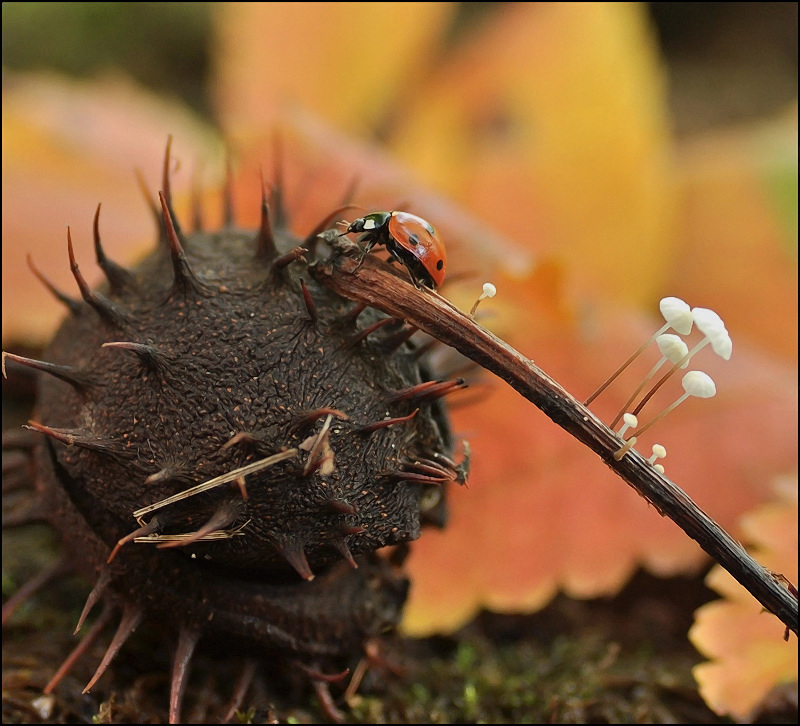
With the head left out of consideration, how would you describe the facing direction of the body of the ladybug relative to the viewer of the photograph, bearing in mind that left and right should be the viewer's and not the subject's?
facing to the left of the viewer

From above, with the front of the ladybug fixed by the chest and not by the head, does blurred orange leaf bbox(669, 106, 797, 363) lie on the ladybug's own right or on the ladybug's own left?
on the ladybug's own right

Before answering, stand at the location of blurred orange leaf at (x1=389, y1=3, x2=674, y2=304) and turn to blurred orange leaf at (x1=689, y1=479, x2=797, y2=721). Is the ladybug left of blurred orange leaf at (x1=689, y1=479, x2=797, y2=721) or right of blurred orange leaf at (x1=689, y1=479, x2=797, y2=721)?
right

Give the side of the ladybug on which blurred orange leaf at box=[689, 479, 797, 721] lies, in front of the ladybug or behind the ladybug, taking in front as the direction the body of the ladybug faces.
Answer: behind

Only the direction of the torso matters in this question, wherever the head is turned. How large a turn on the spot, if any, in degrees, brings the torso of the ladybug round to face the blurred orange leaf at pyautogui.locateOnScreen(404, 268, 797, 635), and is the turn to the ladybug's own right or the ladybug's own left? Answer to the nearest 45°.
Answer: approximately 135° to the ladybug's own right
